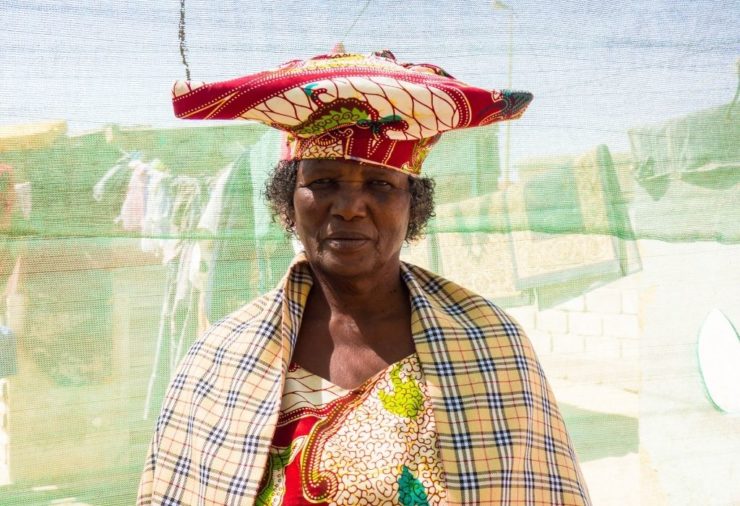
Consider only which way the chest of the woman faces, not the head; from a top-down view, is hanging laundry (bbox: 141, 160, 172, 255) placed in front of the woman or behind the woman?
behind

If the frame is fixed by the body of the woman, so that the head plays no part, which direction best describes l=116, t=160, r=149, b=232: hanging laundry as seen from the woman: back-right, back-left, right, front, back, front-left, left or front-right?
back-right

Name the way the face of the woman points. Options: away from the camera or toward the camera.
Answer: toward the camera

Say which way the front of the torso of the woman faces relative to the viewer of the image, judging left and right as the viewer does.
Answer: facing the viewer
